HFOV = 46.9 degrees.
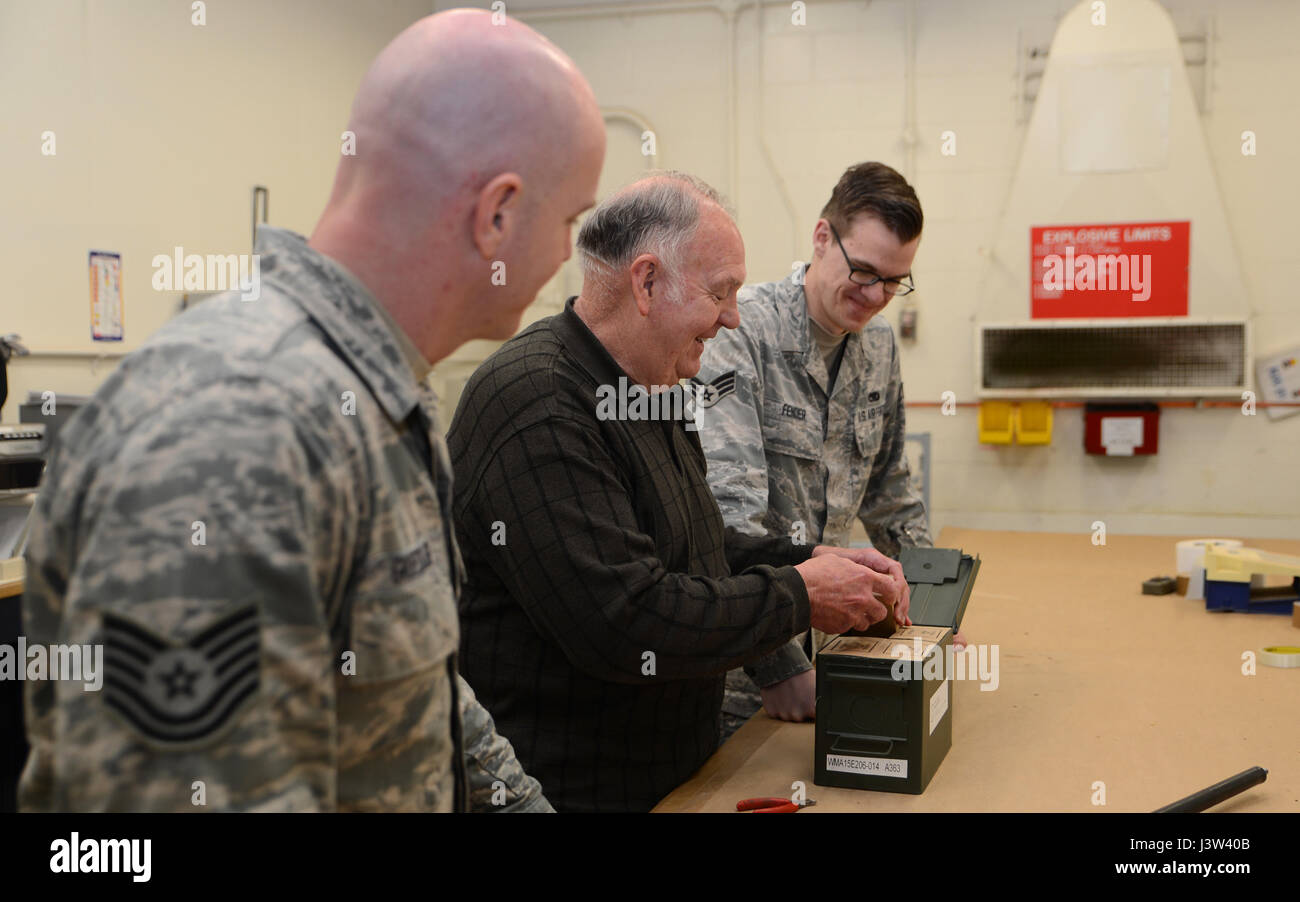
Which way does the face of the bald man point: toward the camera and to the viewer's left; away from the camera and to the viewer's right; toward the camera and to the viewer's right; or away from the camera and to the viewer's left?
away from the camera and to the viewer's right

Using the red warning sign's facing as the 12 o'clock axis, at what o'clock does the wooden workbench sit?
The wooden workbench is roughly at 12 o'clock from the red warning sign.

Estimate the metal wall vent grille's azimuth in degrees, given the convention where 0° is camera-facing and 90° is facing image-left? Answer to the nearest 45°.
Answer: approximately 0°

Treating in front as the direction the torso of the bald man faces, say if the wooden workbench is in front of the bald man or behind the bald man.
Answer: in front

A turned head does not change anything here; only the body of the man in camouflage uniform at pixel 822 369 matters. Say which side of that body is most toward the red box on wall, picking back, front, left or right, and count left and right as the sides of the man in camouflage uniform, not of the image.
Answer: left

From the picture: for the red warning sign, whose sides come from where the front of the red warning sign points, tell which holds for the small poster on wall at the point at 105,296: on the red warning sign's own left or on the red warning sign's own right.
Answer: on the red warning sign's own right

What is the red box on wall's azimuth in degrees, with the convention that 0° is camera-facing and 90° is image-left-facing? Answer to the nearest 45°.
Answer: approximately 0°

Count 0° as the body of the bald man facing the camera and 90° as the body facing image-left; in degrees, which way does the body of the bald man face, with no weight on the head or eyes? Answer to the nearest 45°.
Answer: approximately 270°
